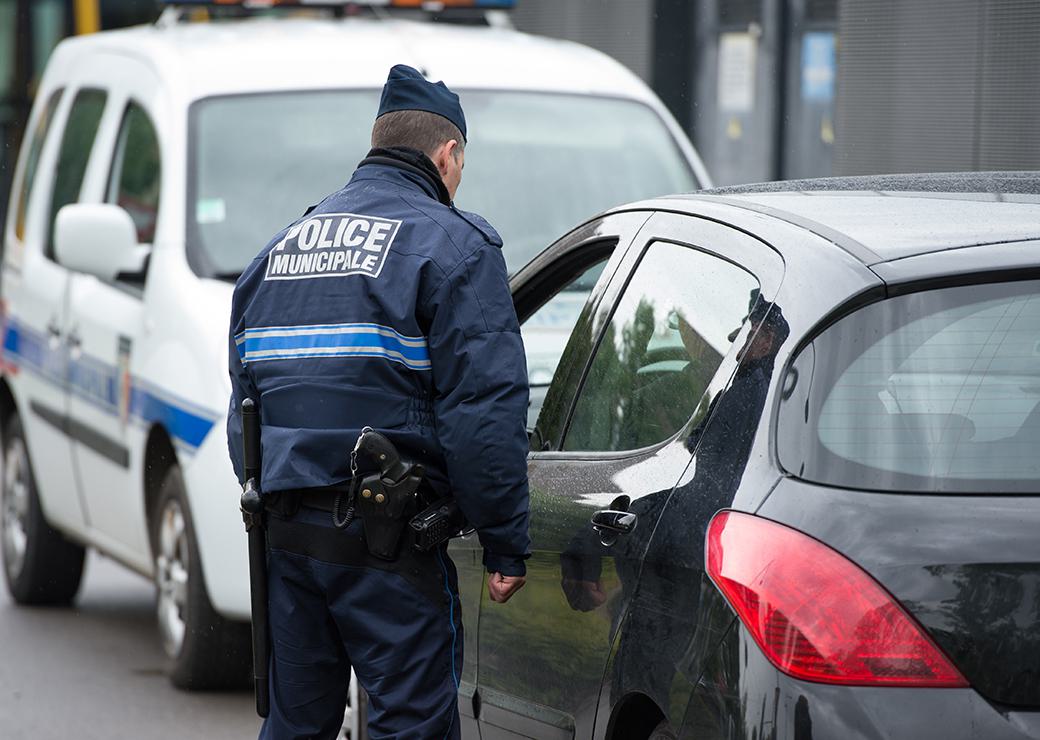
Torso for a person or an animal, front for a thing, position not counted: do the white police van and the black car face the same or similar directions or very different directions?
very different directions

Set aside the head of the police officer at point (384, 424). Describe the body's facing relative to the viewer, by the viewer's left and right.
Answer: facing away from the viewer and to the right of the viewer

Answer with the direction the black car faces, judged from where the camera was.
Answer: facing away from the viewer and to the left of the viewer

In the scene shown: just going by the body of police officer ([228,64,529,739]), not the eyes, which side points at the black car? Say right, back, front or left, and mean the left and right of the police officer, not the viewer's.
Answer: right

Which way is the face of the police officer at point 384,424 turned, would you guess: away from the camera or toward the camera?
away from the camera
